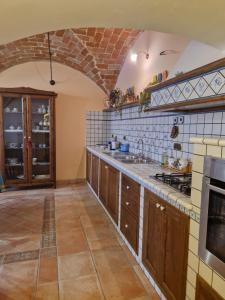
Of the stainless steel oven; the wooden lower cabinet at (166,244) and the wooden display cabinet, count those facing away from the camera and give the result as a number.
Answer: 0

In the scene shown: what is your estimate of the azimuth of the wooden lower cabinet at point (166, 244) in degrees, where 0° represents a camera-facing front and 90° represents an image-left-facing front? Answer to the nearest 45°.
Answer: approximately 45°

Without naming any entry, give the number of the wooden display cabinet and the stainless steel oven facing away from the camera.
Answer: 0

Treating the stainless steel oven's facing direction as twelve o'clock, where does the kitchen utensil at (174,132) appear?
The kitchen utensil is roughly at 4 o'clock from the stainless steel oven.

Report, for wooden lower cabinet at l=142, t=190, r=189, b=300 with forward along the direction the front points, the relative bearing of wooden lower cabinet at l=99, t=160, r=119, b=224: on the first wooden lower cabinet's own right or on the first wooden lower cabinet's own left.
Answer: on the first wooden lower cabinet's own right

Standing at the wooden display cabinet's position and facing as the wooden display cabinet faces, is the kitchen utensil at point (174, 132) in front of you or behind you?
in front

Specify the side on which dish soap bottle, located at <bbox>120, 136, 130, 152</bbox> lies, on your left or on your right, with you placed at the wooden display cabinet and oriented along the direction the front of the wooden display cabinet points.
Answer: on your left

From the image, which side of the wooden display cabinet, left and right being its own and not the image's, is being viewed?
front

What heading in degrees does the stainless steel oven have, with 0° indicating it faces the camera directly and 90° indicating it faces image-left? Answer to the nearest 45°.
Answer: approximately 45°

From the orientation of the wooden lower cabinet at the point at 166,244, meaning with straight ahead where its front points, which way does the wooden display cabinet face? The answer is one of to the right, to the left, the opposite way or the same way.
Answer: to the left

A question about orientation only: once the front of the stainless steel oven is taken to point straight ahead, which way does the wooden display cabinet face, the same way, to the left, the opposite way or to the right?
to the left
